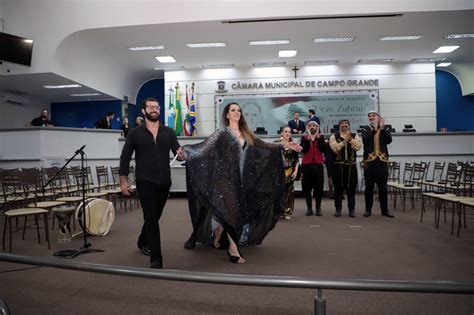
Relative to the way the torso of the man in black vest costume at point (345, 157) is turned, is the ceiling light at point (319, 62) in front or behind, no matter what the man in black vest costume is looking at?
behind

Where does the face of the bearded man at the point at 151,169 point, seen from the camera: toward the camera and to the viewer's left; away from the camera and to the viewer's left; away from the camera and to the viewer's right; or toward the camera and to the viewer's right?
toward the camera and to the viewer's right

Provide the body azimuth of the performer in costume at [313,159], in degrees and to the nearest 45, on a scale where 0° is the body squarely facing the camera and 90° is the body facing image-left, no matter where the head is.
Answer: approximately 0°

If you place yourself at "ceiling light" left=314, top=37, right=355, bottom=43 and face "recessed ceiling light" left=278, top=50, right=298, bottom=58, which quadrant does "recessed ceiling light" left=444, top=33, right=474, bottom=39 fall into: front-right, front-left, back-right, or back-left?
back-right

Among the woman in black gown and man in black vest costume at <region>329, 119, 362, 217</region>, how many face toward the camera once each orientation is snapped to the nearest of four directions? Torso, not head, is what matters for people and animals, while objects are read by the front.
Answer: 2
